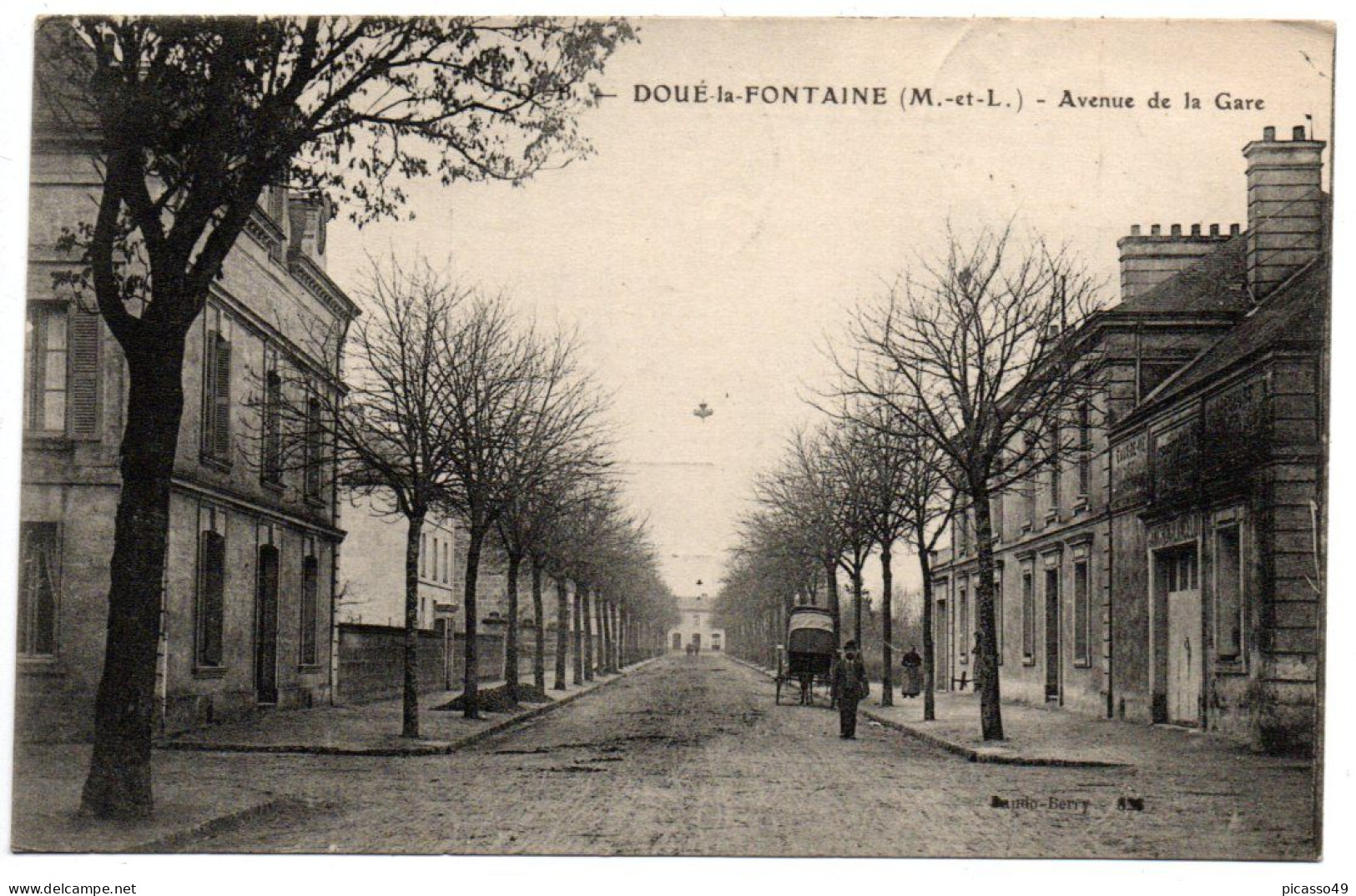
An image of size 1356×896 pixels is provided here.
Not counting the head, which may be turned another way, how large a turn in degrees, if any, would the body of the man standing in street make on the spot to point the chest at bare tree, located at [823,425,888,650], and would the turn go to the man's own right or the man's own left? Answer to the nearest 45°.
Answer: approximately 180°

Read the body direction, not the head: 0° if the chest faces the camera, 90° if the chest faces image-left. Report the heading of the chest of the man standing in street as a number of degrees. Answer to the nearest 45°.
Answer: approximately 0°

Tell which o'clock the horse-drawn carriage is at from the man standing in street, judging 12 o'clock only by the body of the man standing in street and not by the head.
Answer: The horse-drawn carriage is roughly at 6 o'clock from the man standing in street.

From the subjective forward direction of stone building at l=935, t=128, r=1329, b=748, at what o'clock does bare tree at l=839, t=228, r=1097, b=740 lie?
The bare tree is roughly at 12 o'clock from the stone building.
